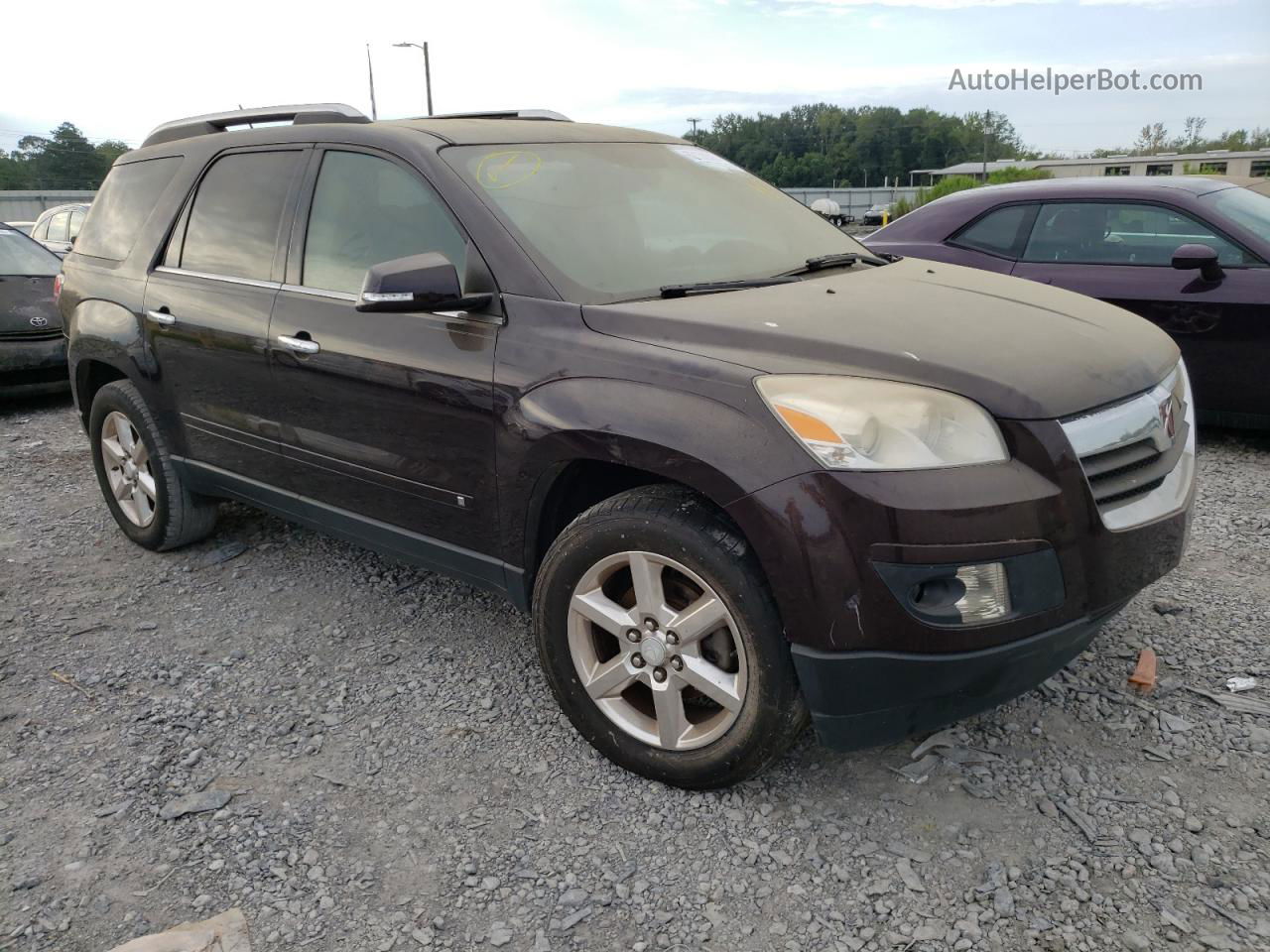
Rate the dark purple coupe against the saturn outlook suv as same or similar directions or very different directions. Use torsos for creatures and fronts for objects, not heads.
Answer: same or similar directions

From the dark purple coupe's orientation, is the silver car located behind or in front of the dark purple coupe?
behind

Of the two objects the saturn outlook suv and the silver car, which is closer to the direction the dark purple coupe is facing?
the saturn outlook suv

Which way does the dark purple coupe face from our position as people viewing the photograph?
facing the viewer and to the right of the viewer

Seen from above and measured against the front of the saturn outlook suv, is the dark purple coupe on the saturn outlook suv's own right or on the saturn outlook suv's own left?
on the saturn outlook suv's own left

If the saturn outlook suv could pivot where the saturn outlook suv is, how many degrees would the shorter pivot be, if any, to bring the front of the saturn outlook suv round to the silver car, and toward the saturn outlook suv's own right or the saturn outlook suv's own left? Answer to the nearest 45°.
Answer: approximately 180°

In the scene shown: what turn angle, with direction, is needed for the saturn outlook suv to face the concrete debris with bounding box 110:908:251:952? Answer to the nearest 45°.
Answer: approximately 90° to its right

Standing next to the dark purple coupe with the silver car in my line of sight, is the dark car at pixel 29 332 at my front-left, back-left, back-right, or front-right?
front-left

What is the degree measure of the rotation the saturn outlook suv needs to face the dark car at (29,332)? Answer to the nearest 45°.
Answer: approximately 180°

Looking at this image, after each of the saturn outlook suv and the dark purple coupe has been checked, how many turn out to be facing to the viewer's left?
0

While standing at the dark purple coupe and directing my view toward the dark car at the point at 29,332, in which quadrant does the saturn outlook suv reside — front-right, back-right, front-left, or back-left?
front-left

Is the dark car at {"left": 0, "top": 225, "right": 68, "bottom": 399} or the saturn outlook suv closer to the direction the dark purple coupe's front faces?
the saturn outlook suv
